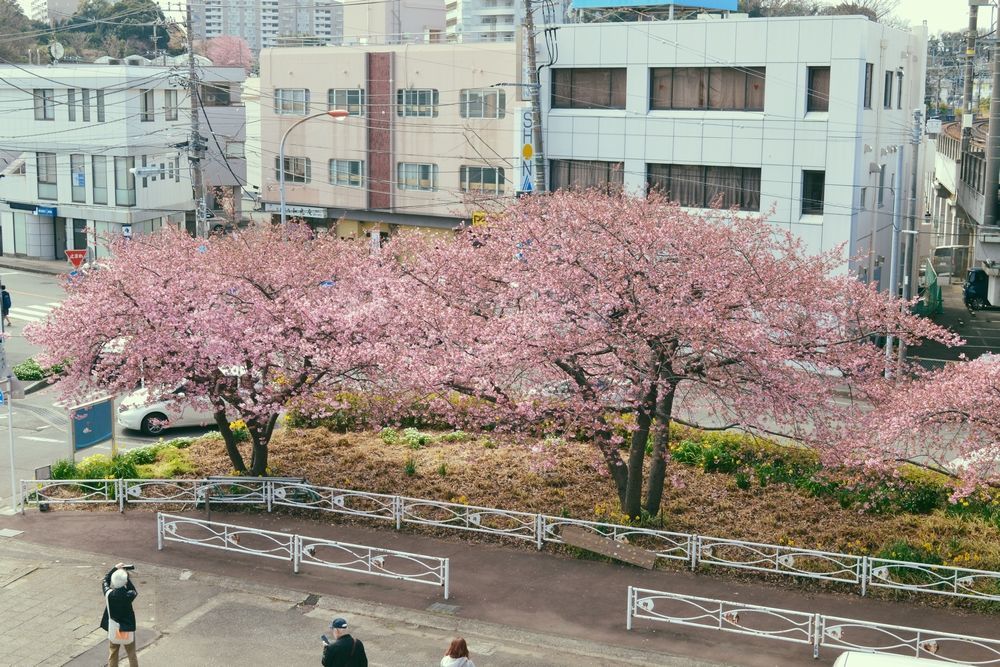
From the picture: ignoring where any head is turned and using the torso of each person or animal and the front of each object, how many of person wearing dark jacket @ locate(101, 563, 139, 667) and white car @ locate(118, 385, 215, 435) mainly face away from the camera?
1

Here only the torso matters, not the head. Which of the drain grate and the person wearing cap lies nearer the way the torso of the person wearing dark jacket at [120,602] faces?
the drain grate

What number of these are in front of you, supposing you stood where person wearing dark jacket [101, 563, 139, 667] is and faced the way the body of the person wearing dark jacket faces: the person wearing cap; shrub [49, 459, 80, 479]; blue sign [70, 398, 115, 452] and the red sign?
3

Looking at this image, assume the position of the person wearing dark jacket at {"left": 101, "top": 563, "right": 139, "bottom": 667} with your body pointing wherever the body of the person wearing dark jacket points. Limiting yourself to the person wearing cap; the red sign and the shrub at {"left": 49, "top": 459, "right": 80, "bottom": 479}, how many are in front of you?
2

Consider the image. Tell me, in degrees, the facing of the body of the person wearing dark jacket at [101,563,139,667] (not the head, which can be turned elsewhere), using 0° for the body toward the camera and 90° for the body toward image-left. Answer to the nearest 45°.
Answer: approximately 180°

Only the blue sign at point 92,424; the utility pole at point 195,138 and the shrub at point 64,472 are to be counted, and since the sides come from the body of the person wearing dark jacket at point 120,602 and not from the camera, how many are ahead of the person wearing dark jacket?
3

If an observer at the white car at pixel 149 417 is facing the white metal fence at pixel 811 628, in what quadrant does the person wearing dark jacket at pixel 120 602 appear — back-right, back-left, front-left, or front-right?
front-right

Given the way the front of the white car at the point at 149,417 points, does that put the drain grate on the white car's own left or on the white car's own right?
on the white car's own left

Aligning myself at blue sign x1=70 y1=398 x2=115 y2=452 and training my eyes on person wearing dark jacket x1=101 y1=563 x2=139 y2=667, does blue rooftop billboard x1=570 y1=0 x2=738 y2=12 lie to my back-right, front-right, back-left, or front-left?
back-left

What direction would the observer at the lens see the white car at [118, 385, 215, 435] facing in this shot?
facing to the left of the viewer

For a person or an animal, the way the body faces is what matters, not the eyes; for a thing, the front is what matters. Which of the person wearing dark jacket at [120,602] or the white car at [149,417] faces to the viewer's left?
the white car
